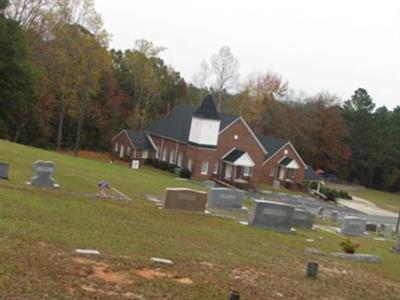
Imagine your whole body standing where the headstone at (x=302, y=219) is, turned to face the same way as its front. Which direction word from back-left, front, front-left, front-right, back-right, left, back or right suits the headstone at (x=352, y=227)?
back-left

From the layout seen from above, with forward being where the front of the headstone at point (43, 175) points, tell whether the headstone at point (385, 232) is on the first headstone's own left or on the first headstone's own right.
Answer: on the first headstone's own left
